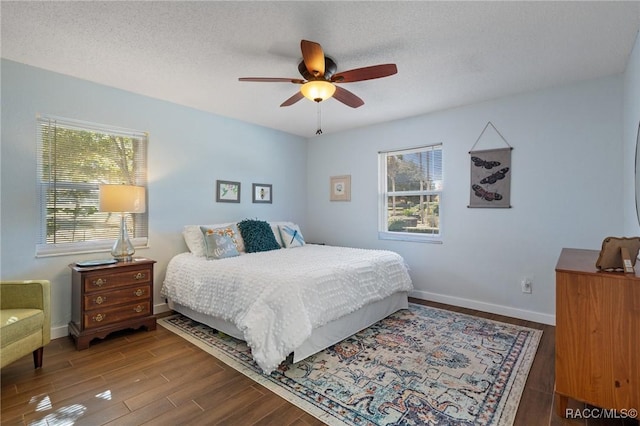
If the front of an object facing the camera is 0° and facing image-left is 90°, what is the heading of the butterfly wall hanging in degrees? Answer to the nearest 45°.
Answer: approximately 45°

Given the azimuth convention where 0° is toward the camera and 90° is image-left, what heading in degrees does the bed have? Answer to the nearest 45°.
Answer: approximately 315°

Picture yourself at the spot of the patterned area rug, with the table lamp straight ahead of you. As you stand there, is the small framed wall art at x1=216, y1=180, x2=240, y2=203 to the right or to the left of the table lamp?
right

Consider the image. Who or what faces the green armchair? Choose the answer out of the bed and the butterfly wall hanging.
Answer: the butterfly wall hanging

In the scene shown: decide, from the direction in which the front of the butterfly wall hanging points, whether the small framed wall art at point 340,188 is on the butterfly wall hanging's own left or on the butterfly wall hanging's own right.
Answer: on the butterfly wall hanging's own right

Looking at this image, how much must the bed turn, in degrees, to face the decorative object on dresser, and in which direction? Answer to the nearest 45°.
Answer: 0° — it already faces it

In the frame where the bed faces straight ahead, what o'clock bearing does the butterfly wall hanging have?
The butterfly wall hanging is roughly at 10 o'clock from the bed.

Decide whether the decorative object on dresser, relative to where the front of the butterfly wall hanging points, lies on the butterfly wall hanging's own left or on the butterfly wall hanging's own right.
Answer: on the butterfly wall hanging's own left
